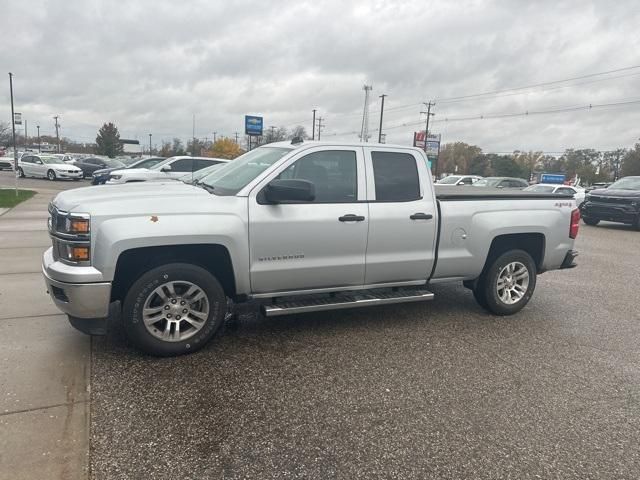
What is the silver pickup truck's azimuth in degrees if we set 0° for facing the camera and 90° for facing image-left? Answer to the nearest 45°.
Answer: approximately 45°

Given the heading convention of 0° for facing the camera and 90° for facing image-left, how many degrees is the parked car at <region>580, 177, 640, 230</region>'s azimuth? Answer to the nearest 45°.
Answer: approximately 45°

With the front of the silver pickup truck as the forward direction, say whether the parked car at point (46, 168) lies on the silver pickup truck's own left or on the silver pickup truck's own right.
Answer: on the silver pickup truck's own right

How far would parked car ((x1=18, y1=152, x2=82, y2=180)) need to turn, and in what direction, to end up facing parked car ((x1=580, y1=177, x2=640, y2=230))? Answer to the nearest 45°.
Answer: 0° — it already faces it

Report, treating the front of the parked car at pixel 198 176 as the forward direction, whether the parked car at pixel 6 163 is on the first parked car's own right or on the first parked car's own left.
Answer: on the first parked car's own right

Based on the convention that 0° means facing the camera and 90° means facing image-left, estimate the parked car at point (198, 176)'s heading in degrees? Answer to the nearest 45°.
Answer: approximately 45°

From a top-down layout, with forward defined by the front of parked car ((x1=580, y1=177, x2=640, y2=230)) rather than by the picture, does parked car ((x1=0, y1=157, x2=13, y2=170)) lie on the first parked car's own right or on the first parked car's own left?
on the first parked car's own right
